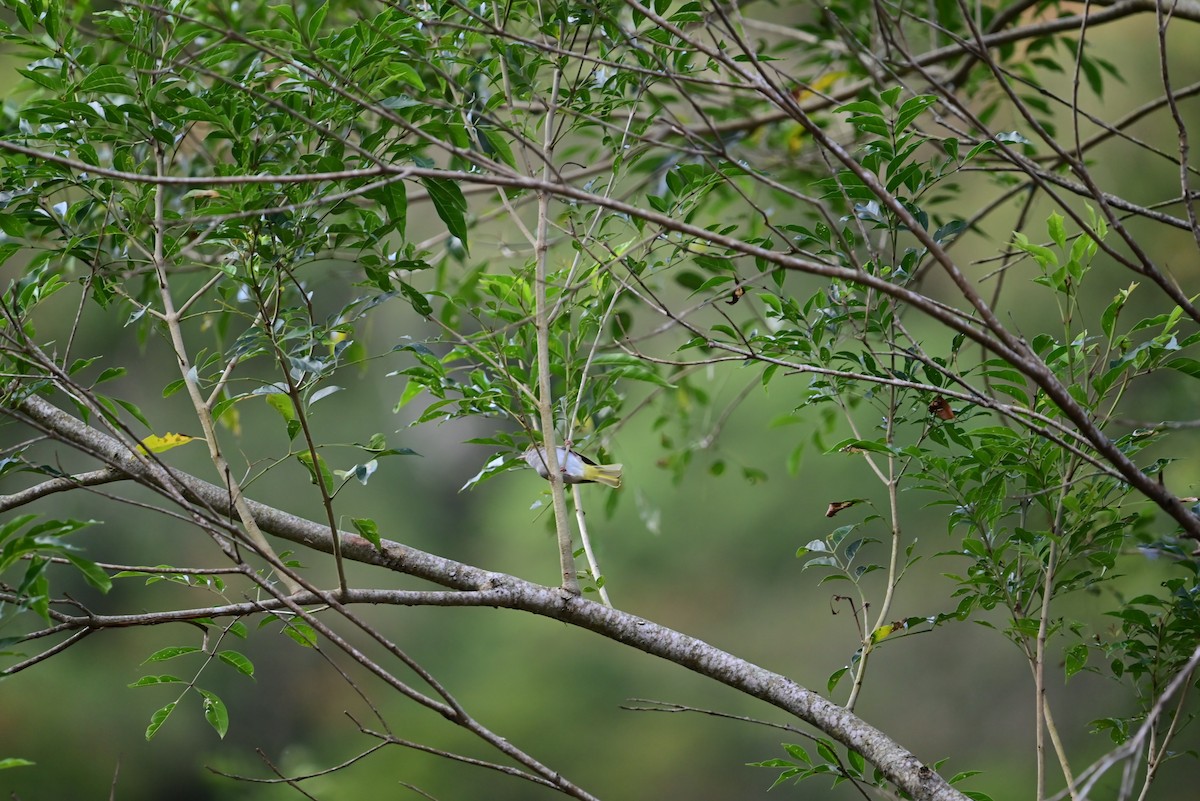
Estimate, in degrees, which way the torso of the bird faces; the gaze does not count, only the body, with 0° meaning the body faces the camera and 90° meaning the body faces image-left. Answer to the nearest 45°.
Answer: approximately 90°
